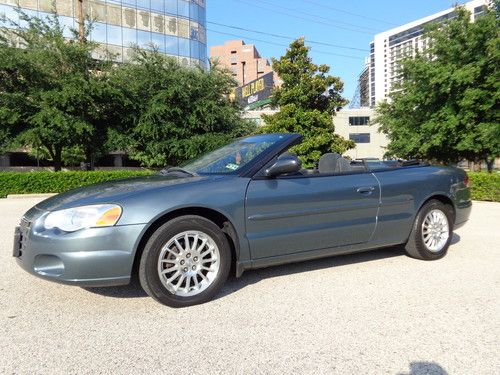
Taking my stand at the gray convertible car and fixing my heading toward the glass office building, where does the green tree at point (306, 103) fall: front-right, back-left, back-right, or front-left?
front-right

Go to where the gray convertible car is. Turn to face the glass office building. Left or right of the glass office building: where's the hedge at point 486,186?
right

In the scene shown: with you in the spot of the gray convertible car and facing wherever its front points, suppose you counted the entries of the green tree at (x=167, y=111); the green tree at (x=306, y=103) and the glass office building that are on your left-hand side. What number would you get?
0

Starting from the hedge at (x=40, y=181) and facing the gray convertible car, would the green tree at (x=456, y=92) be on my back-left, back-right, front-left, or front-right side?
front-left

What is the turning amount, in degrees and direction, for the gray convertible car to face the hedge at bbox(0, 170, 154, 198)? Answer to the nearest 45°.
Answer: approximately 90° to its right

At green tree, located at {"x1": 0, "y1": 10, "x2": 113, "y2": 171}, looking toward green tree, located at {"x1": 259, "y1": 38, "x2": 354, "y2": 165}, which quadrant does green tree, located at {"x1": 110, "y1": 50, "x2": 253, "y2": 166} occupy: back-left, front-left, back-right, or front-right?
front-left

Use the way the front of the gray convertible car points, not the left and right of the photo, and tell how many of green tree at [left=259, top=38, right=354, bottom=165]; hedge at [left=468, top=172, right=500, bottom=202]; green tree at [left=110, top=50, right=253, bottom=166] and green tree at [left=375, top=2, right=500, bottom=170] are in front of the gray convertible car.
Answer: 0

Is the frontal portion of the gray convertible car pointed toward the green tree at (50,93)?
no

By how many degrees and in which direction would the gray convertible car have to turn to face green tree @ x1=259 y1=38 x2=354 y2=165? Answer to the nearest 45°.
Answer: approximately 135° to its right

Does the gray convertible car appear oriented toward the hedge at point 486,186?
no

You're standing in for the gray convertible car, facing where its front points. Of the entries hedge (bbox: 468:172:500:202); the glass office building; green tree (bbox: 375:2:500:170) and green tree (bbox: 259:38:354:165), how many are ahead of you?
0

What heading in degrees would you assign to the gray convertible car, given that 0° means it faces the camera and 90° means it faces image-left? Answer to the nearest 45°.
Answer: approximately 45°

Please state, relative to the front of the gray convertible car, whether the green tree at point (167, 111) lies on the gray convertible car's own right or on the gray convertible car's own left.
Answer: on the gray convertible car's own right

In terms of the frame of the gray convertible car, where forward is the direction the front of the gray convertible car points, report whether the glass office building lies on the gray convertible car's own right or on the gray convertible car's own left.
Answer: on the gray convertible car's own right
